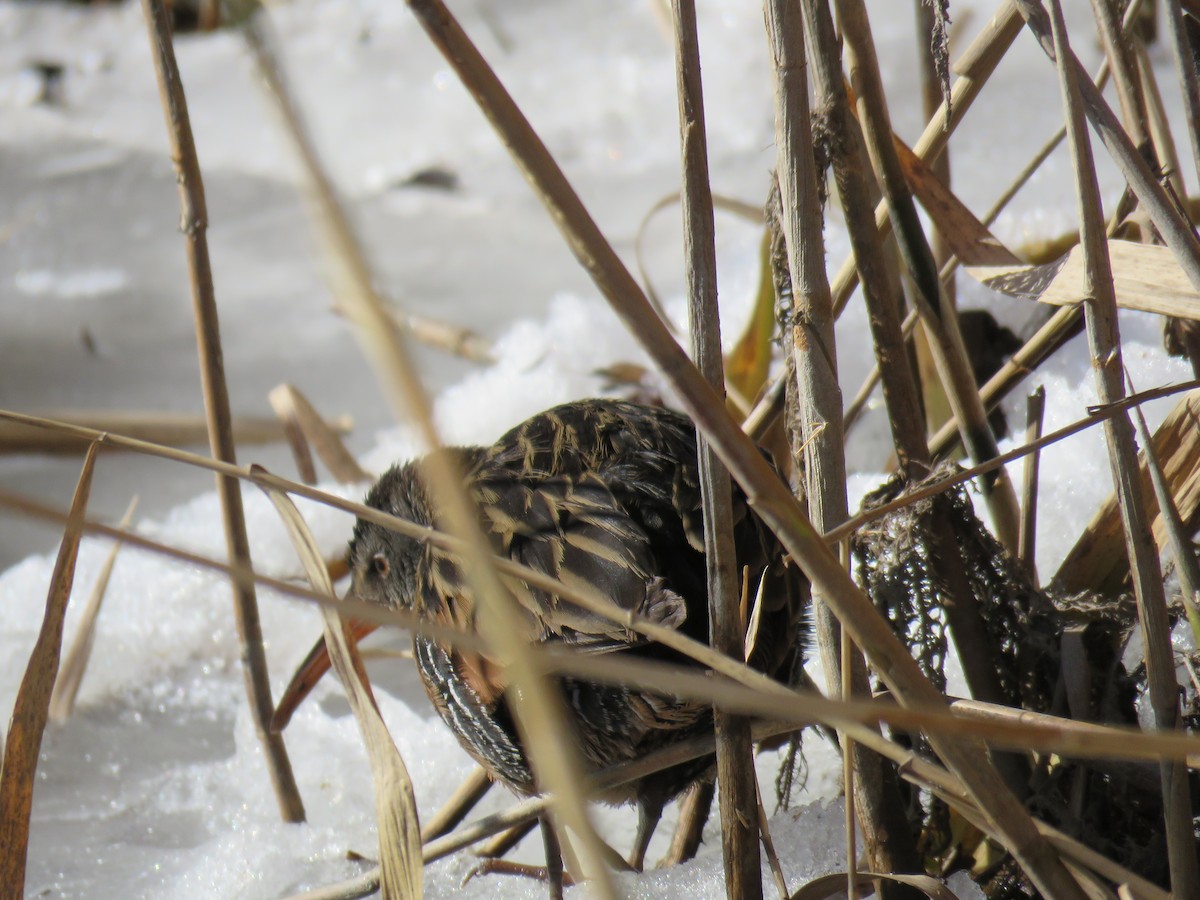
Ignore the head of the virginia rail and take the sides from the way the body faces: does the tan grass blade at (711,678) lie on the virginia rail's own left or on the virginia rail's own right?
on the virginia rail's own left

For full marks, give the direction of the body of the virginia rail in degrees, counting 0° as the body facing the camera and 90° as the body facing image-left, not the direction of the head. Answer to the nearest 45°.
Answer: approximately 90°
